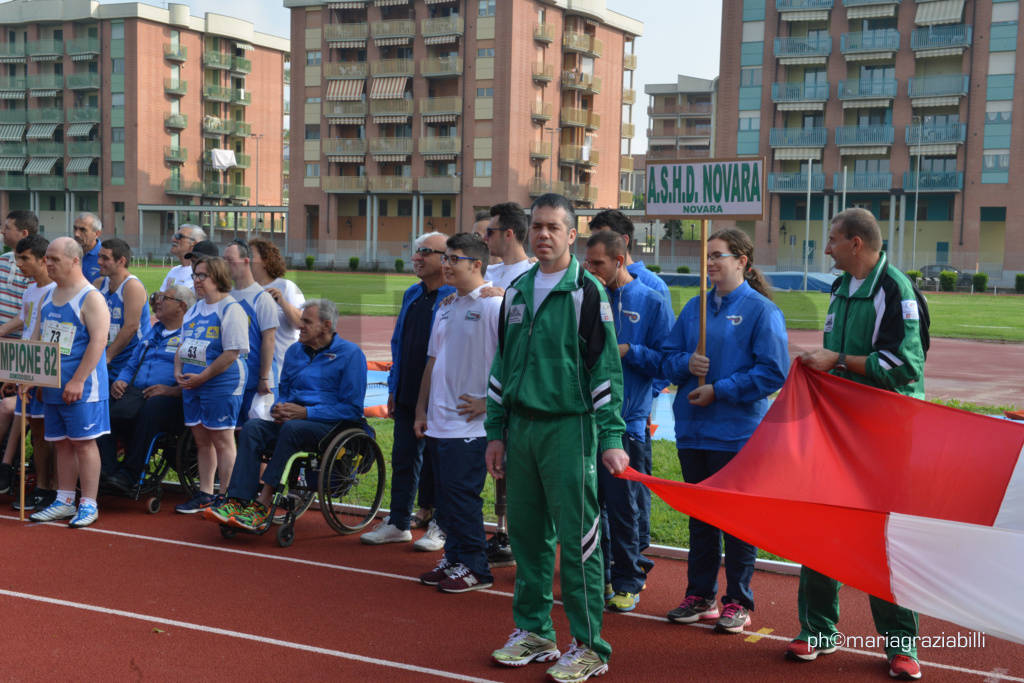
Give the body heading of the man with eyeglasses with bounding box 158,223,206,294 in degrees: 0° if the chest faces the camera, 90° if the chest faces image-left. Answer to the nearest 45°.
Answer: approximately 45°

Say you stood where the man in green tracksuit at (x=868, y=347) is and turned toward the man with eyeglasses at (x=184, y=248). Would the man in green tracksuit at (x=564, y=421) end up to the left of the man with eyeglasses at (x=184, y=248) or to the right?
left

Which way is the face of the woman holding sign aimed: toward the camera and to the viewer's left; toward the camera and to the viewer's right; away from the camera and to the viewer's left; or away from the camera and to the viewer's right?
toward the camera and to the viewer's left

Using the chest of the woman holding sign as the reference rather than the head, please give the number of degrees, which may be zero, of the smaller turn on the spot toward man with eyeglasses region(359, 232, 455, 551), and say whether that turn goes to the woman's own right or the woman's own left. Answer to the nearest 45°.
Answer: approximately 90° to the woman's own right

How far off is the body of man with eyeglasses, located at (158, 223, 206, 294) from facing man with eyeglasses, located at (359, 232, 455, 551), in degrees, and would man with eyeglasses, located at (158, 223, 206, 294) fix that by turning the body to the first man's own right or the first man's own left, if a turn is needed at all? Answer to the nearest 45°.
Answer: approximately 90° to the first man's own left

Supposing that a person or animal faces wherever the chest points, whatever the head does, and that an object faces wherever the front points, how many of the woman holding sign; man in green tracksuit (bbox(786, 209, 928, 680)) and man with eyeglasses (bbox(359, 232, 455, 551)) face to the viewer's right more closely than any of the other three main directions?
0

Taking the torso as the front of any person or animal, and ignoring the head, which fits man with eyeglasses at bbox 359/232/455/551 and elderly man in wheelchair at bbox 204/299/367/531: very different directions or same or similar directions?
same or similar directions

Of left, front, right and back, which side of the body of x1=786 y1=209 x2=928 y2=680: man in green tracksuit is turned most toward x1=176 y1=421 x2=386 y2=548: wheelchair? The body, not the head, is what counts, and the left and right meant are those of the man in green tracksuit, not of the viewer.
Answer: right

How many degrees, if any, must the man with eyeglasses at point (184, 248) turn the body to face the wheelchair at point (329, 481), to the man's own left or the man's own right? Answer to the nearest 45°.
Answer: approximately 45° to the man's own left

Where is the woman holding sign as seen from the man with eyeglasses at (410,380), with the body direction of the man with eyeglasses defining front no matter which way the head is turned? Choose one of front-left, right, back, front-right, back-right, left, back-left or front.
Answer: left

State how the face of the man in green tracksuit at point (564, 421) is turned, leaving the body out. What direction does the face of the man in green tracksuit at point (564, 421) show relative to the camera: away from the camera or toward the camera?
toward the camera

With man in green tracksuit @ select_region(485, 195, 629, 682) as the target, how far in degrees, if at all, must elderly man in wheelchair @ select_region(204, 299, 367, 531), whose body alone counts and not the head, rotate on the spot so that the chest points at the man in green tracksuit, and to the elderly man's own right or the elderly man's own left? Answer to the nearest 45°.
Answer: approximately 45° to the elderly man's own left

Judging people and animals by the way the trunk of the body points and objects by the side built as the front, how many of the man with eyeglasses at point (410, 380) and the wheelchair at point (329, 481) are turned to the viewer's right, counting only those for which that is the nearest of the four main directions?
0

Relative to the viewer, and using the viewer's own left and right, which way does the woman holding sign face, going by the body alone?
facing the viewer and to the left of the viewer

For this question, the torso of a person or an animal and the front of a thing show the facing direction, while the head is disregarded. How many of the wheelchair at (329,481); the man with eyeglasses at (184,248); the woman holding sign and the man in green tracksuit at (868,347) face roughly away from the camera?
0

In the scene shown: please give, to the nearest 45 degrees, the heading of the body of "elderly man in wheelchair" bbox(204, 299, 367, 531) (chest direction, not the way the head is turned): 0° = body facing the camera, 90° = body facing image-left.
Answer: approximately 45°

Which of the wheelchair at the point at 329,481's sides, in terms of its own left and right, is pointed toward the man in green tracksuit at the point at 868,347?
left
